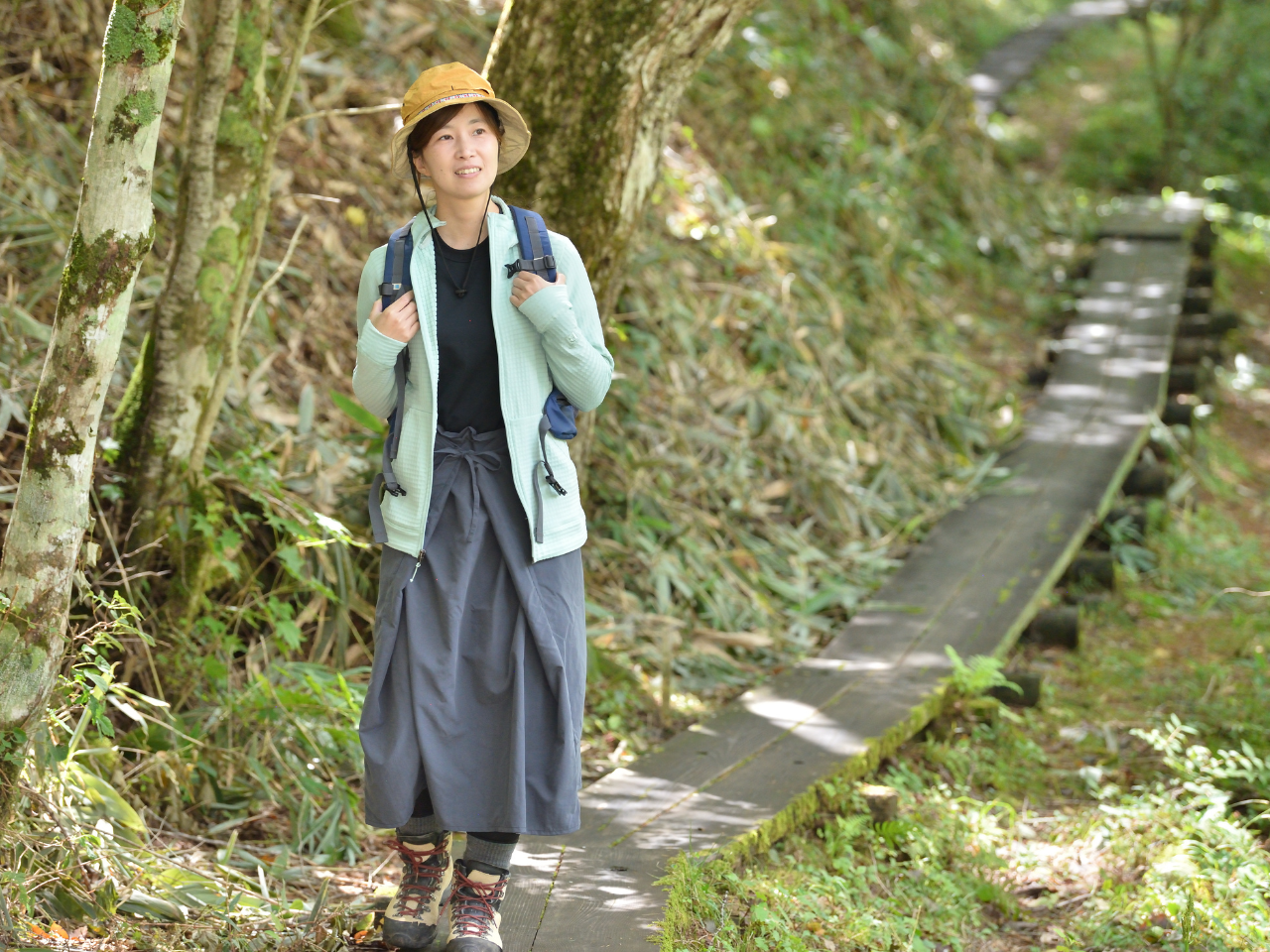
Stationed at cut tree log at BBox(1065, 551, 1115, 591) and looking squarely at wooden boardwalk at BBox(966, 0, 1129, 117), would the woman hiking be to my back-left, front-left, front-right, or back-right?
back-left

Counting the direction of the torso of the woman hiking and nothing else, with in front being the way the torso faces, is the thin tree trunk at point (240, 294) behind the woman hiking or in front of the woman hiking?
behind

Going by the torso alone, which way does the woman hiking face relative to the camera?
toward the camera

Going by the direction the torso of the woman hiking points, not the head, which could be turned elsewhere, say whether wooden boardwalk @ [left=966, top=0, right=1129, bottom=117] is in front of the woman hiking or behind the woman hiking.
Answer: behind

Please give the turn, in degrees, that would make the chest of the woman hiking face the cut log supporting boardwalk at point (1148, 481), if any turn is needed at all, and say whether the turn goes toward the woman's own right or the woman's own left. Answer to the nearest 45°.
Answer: approximately 135° to the woman's own left

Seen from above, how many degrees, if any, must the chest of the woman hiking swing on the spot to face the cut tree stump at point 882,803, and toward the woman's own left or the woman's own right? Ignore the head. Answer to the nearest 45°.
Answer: approximately 135° to the woman's own left
